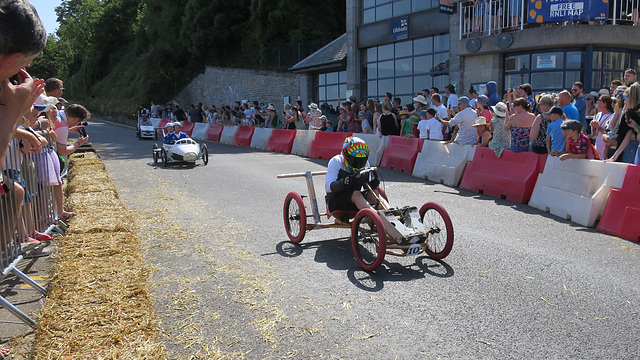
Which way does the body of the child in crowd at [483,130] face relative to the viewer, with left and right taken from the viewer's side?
facing the viewer and to the left of the viewer

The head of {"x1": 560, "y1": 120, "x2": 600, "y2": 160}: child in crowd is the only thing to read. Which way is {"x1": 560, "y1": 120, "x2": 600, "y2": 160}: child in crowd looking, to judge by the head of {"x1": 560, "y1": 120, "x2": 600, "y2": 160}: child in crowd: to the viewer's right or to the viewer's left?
to the viewer's left

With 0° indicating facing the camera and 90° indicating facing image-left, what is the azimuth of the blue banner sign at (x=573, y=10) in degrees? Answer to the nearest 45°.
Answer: approximately 0°

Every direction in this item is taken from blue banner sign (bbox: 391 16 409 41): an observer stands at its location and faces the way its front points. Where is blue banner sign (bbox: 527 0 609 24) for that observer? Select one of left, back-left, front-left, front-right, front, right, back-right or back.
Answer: left
